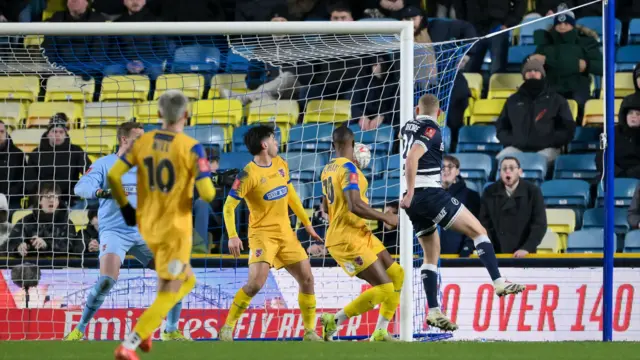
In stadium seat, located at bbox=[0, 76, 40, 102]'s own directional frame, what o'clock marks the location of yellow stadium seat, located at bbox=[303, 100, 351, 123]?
The yellow stadium seat is roughly at 10 o'clock from the stadium seat.

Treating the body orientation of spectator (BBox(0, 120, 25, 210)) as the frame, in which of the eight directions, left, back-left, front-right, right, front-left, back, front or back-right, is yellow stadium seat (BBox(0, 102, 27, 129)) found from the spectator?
back

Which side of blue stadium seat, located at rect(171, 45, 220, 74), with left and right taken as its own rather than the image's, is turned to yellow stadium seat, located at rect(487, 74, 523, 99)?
left

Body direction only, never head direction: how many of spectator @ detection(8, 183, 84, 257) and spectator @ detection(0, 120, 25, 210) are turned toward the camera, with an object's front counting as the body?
2

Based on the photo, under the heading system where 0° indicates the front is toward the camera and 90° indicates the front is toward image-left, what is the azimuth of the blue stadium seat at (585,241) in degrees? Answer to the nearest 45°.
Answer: approximately 0°

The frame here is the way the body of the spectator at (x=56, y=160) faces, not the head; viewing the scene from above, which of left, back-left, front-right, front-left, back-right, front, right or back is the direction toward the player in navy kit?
front-left

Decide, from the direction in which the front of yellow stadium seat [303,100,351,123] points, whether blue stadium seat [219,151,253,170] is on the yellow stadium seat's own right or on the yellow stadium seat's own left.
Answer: on the yellow stadium seat's own right
